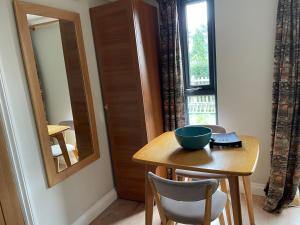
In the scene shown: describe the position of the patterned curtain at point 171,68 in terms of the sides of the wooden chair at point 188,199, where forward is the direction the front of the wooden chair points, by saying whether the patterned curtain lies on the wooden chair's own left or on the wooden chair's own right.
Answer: on the wooden chair's own left

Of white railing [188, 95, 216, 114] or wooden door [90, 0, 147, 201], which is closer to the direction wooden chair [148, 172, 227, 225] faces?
the white railing

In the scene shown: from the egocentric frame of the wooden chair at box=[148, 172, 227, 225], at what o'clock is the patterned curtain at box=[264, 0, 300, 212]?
The patterned curtain is roughly at 2 o'clock from the wooden chair.

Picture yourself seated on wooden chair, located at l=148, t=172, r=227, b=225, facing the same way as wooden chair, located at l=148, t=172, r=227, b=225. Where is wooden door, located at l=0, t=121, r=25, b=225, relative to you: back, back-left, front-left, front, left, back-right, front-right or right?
back-left

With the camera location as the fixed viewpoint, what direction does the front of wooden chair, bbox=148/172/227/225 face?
facing away from the viewer and to the right of the viewer

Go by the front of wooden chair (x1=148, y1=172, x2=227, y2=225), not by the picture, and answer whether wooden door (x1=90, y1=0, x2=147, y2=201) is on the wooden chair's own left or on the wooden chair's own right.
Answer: on the wooden chair's own left

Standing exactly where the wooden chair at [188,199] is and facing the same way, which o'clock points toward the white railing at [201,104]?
The white railing is roughly at 11 o'clock from the wooden chair.
